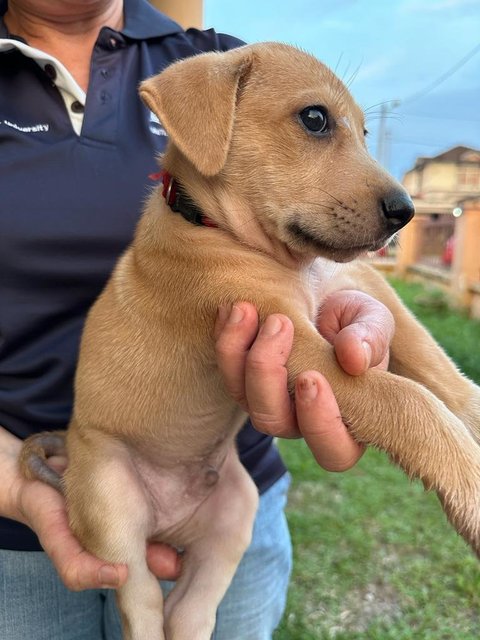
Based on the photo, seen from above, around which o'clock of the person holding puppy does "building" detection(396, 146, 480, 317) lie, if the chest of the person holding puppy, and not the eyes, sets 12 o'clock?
The building is roughly at 7 o'clock from the person holding puppy.

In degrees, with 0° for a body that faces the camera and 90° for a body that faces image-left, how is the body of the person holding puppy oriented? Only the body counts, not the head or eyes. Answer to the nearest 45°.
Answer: approximately 0°
